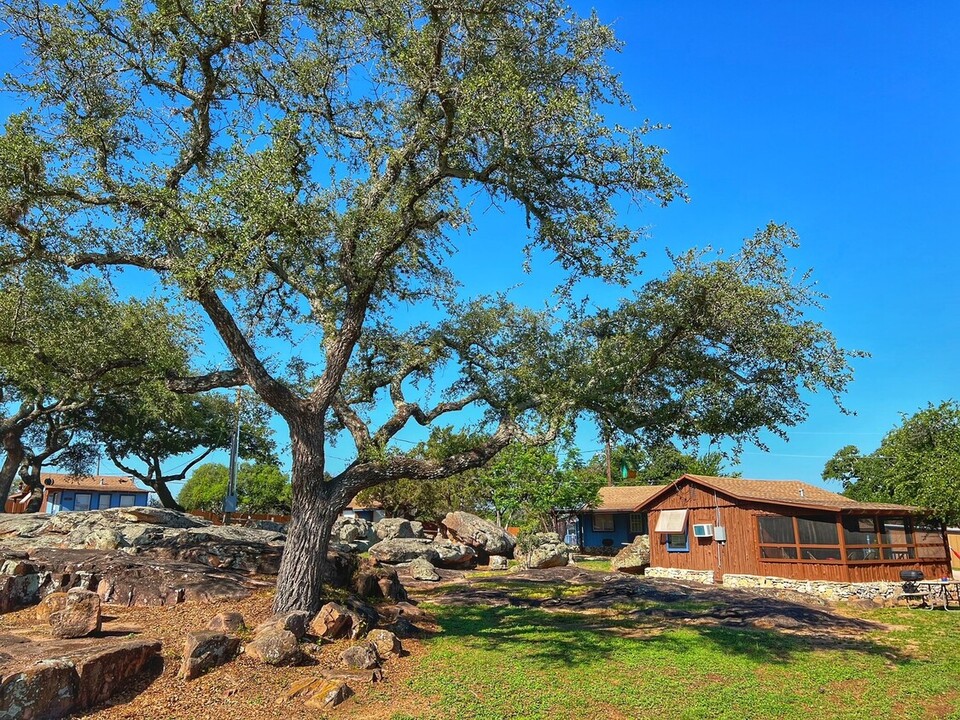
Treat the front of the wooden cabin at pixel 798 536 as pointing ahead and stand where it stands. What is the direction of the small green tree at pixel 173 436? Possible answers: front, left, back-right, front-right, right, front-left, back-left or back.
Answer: back-right

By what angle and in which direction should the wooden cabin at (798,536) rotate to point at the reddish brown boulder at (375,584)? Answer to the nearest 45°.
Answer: approximately 90° to its right

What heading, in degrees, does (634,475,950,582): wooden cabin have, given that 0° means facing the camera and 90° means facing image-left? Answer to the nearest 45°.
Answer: approximately 315°

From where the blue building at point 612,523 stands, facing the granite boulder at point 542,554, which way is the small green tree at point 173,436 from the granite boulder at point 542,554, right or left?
right

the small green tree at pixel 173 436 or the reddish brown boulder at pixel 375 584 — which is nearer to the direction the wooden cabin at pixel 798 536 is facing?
the reddish brown boulder

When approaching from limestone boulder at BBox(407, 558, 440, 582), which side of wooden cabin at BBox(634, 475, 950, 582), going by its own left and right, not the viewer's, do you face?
right

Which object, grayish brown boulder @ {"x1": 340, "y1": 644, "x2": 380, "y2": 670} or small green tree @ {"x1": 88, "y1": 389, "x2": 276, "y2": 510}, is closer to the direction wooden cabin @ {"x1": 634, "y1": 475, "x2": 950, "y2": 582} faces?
the grayish brown boulder

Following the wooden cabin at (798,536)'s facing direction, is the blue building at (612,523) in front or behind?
behind

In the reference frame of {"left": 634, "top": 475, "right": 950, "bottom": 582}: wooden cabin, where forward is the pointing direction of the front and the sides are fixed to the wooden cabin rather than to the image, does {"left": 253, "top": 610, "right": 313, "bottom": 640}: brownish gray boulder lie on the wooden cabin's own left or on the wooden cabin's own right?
on the wooden cabin's own right
